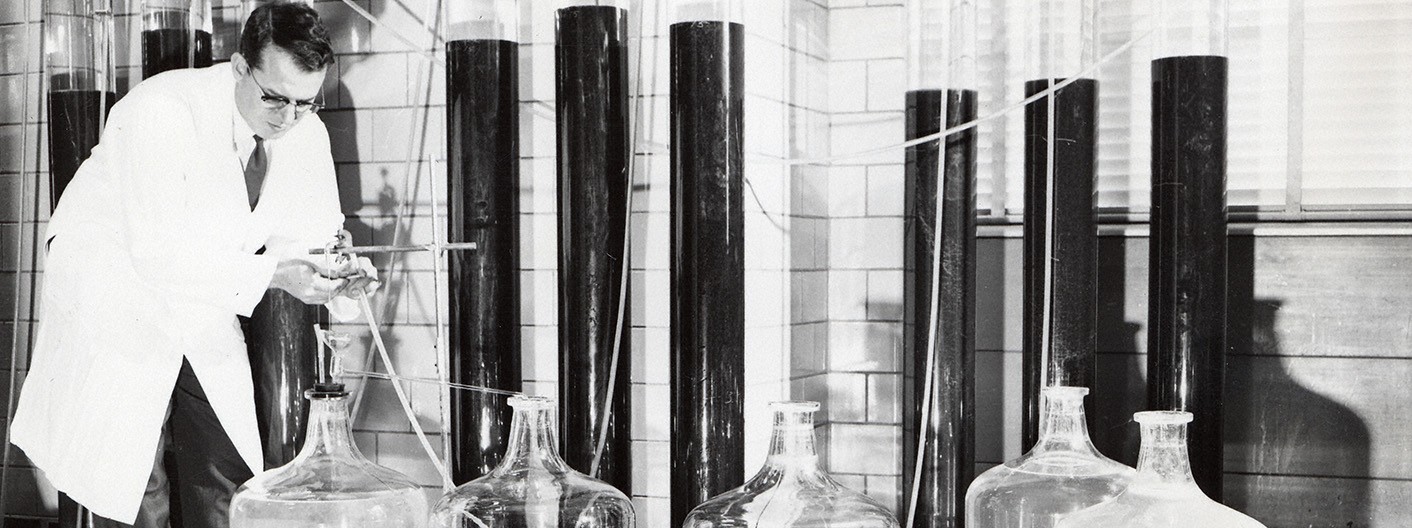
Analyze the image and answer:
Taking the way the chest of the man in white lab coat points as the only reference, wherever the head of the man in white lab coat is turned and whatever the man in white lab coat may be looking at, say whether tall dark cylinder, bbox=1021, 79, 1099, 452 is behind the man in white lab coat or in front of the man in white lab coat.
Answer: in front

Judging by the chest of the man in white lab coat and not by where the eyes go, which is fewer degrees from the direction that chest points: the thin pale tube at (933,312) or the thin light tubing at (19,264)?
the thin pale tube

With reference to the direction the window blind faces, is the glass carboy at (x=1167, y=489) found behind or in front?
in front

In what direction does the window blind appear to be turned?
toward the camera

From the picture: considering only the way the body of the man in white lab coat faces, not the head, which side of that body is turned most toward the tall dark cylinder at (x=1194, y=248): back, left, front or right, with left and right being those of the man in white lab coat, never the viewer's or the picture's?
front

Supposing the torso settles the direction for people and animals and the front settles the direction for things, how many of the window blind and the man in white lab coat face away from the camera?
0

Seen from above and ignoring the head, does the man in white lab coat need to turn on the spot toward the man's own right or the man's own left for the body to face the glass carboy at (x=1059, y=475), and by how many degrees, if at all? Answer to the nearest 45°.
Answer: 0° — they already face it

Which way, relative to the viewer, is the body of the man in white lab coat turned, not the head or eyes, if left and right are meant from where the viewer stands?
facing the viewer and to the right of the viewer

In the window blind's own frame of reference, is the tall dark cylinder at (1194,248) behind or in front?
in front

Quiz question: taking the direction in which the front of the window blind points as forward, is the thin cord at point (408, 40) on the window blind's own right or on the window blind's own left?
on the window blind's own right

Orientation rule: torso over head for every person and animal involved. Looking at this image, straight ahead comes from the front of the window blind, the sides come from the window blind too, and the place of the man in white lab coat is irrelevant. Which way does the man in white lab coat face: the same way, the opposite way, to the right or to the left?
to the left

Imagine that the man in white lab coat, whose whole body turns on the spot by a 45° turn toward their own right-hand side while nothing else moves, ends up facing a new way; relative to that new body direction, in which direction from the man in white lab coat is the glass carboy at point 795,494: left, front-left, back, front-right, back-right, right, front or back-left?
front-left

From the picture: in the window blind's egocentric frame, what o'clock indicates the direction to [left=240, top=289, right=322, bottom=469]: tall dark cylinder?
The tall dark cylinder is roughly at 2 o'clock from the window blind.
